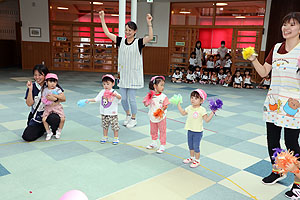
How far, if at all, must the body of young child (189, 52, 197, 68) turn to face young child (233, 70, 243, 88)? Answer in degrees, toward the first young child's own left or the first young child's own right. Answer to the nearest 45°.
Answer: approximately 45° to the first young child's own left

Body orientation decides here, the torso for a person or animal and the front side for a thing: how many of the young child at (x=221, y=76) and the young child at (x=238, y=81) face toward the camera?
2

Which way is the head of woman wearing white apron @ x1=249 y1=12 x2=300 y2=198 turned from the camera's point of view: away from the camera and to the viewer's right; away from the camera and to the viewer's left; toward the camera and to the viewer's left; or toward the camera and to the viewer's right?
toward the camera and to the viewer's left

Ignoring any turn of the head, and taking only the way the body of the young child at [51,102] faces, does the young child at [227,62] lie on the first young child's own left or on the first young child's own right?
on the first young child's own left

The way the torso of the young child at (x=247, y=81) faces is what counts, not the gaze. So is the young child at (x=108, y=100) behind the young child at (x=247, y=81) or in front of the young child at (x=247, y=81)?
in front

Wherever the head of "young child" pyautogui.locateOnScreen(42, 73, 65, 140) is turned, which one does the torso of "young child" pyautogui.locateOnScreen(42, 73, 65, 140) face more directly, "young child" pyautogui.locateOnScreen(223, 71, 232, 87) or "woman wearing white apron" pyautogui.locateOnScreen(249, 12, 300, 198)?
the woman wearing white apron

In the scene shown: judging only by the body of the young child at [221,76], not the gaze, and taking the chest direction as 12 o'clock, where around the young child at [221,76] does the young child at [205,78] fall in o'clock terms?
the young child at [205,78] is roughly at 3 o'clock from the young child at [221,76].

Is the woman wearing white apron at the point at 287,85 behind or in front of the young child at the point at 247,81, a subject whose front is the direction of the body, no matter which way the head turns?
in front
